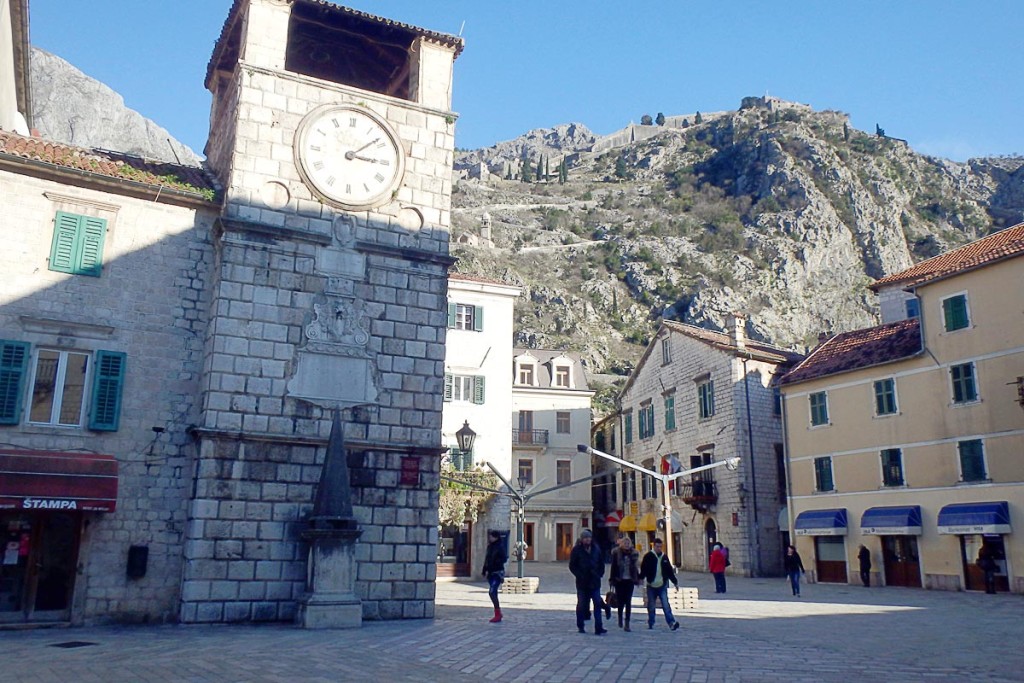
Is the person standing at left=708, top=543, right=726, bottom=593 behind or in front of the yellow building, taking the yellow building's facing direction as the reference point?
in front

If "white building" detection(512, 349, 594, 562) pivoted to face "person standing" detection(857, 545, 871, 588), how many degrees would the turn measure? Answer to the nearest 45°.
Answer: approximately 45° to its left

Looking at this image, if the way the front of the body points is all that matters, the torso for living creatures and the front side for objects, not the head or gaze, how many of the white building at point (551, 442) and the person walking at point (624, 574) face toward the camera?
2

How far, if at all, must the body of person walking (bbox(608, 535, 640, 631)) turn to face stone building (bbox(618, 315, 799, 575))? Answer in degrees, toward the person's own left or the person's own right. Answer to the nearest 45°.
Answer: approximately 180°

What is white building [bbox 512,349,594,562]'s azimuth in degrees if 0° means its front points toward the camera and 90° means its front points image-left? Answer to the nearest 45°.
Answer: approximately 0°

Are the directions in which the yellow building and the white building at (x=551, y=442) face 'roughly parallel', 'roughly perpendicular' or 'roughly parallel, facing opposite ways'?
roughly perpendicular

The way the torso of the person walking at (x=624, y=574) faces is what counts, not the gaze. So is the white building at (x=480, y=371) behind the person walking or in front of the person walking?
behind

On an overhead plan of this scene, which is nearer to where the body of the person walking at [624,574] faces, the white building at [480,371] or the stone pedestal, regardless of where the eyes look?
the stone pedestal

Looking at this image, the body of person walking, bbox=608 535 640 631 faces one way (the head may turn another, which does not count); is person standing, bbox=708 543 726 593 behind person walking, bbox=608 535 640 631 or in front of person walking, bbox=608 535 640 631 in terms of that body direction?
behind

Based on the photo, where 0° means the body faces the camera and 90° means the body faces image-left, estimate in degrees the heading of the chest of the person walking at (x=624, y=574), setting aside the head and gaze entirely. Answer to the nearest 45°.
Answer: approximately 0°

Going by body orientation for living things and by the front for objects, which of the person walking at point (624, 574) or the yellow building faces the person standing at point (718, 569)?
the yellow building
